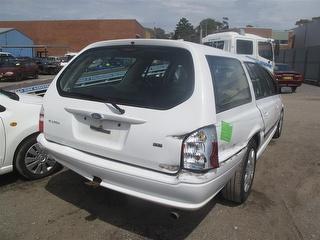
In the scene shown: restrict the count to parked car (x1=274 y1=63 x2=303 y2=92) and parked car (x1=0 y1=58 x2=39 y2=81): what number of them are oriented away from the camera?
1

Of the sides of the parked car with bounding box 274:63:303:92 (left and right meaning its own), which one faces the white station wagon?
back

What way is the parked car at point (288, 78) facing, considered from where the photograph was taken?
facing away from the viewer

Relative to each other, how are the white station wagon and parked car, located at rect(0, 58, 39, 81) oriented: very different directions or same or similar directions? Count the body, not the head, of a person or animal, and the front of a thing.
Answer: very different directions

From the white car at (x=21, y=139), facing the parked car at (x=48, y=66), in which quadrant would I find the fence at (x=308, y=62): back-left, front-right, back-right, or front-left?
front-right

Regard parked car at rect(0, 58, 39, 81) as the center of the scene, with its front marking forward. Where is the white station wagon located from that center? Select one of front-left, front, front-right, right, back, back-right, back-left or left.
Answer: front-left

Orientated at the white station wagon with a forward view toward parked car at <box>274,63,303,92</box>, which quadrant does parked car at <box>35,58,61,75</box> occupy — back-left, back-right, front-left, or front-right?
front-left

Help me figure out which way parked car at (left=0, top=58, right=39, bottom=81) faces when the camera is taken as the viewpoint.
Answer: facing the viewer and to the left of the viewer

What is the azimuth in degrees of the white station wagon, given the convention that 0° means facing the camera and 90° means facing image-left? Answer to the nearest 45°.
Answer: approximately 225°
